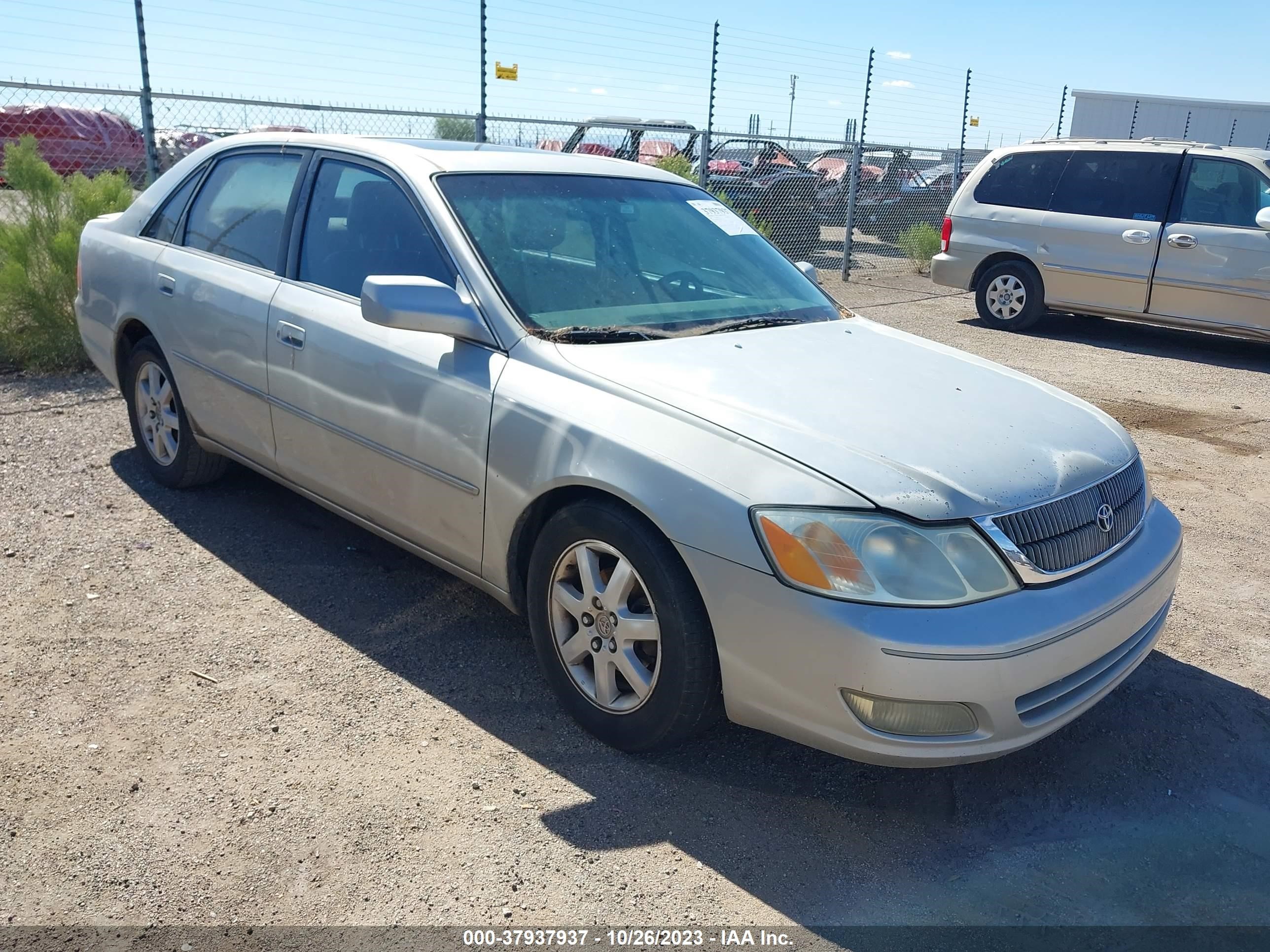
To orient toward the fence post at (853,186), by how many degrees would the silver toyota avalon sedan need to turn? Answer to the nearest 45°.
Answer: approximately 135° to its left

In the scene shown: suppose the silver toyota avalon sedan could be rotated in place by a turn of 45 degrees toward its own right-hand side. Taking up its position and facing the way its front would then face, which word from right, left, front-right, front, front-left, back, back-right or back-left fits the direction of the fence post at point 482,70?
back

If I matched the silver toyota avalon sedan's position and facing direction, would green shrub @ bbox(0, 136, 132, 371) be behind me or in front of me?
behind

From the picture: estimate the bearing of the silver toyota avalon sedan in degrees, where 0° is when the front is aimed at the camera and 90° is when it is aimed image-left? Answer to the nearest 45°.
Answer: approximately 315°

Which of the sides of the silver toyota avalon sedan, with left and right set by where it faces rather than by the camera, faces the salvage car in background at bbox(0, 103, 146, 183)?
back
